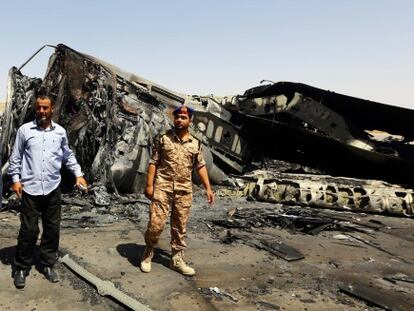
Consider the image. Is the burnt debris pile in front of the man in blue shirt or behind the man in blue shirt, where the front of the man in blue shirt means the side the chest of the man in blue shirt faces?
behind

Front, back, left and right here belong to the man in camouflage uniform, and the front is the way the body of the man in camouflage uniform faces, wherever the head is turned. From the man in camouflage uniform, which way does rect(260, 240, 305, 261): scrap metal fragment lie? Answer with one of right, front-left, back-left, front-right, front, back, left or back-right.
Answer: back-left

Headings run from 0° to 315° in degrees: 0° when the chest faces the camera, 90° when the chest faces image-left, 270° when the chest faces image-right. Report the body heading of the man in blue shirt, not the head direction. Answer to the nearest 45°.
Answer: approximately 0°

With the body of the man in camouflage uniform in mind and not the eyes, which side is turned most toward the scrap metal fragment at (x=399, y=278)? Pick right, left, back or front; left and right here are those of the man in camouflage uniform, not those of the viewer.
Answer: left

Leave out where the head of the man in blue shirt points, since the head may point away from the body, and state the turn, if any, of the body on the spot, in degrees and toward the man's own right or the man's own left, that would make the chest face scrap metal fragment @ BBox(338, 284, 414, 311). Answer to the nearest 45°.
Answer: approximately 90° to the man's own left

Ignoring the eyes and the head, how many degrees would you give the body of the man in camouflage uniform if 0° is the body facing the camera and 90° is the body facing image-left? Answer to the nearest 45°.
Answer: approximately 0°

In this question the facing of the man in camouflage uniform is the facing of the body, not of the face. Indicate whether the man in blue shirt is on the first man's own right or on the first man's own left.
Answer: on the first man's own right

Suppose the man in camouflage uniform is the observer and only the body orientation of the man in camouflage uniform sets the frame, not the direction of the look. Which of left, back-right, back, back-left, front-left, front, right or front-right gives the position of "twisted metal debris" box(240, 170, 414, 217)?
back-left

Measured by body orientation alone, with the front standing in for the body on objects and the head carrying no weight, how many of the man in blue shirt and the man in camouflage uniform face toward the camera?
2

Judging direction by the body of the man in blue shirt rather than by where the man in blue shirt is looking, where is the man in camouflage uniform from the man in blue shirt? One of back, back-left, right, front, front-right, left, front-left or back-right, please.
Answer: left
